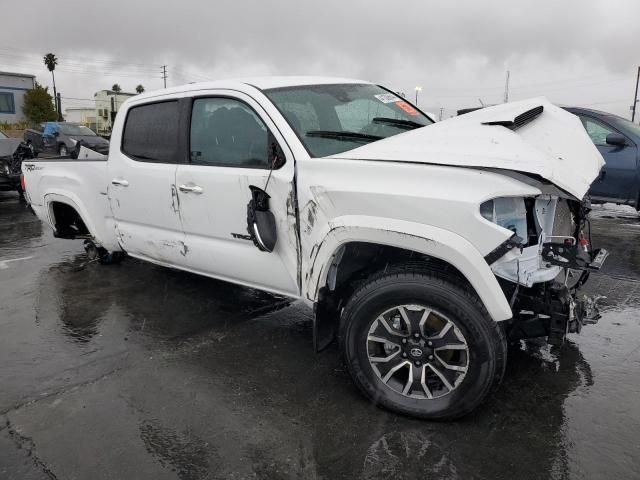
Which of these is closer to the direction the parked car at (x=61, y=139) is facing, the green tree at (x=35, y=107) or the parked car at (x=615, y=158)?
the parked car

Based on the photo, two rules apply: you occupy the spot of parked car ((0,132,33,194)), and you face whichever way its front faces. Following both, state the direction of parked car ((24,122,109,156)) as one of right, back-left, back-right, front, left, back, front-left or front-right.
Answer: back-left

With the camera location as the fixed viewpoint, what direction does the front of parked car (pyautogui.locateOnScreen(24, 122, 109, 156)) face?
facing the viewer and to the right of the viewer

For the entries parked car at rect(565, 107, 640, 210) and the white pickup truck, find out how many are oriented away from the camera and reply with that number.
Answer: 0

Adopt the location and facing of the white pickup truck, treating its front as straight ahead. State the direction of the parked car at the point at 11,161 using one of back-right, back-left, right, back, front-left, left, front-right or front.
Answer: back

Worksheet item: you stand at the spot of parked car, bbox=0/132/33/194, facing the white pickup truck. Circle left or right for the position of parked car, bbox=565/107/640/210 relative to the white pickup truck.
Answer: left

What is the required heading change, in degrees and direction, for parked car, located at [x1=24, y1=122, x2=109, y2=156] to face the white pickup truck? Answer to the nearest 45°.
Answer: approximately 45° to its right

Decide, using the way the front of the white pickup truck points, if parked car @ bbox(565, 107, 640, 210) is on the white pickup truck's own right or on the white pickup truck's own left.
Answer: on the white pickup truck's own left

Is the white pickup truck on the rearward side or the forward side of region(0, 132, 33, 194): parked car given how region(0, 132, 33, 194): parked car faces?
on the forward side
